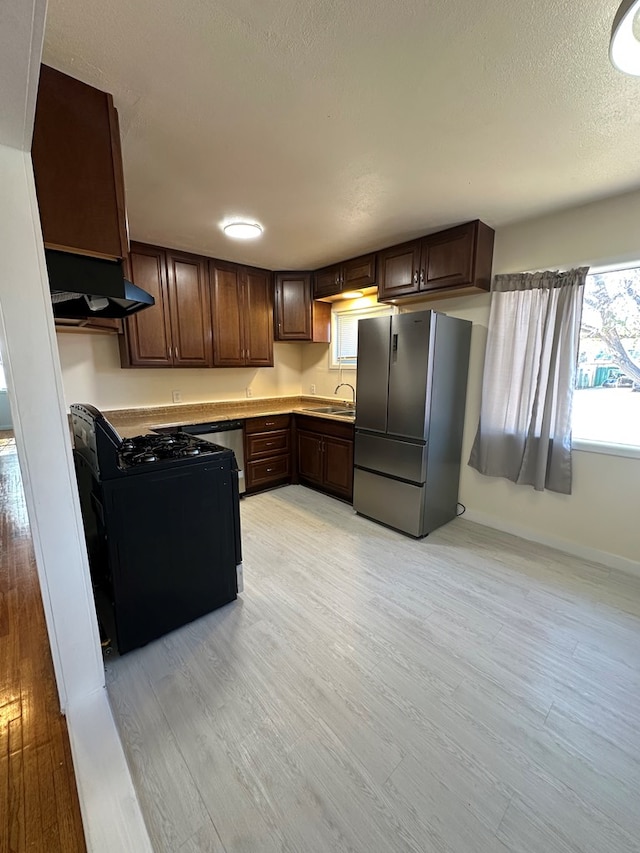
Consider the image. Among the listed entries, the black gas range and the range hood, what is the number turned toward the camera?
0

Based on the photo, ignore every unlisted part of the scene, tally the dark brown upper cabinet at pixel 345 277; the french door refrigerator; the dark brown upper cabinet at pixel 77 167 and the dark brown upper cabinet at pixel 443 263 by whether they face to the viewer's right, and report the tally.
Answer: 1

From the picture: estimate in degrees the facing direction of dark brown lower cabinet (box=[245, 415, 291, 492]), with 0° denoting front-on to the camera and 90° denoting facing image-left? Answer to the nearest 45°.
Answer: approximately 315°

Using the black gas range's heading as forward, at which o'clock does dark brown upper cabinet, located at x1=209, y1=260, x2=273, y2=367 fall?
The dark brown upper cabinet is roughly at 10 o'clock from the black gas range.

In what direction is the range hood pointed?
to the viewer's right

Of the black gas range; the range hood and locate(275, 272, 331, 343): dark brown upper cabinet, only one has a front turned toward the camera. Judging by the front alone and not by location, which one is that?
the dark brown upper cabinet

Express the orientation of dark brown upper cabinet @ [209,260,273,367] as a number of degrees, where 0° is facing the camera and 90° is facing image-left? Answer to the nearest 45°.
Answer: approximately 315°

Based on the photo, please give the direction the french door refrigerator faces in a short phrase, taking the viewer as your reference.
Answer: facing the viewer and to the left of the viewer

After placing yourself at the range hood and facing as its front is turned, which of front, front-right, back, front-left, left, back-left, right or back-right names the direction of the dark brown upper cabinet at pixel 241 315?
front-left

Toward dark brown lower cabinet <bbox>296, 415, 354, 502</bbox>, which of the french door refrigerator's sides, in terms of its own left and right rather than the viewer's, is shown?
right

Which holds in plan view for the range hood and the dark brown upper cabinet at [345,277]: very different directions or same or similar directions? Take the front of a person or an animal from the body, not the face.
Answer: very different directions

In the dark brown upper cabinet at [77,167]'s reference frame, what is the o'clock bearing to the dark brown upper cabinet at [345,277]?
the dark brown upper cabinet at [345,277] is roughly at 11 o'clock from the dark brown upper cabinet at [77,167].

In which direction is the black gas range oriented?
to the viewer's right
